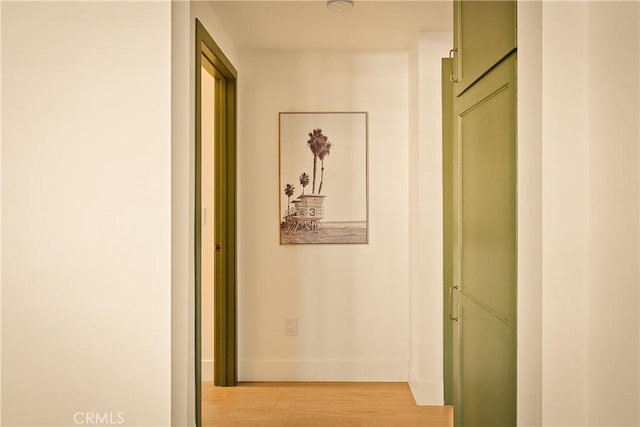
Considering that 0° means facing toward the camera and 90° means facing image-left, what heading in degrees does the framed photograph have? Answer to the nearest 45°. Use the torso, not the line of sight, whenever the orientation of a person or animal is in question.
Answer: approximately 0°

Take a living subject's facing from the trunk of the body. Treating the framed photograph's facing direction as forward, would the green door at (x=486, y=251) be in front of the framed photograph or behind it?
in front

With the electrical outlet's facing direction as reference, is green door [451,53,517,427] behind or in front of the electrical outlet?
in front

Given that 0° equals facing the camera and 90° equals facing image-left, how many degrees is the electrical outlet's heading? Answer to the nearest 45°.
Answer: approximately 0°

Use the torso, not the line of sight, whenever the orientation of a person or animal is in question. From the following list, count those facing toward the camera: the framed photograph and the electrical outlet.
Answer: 2
